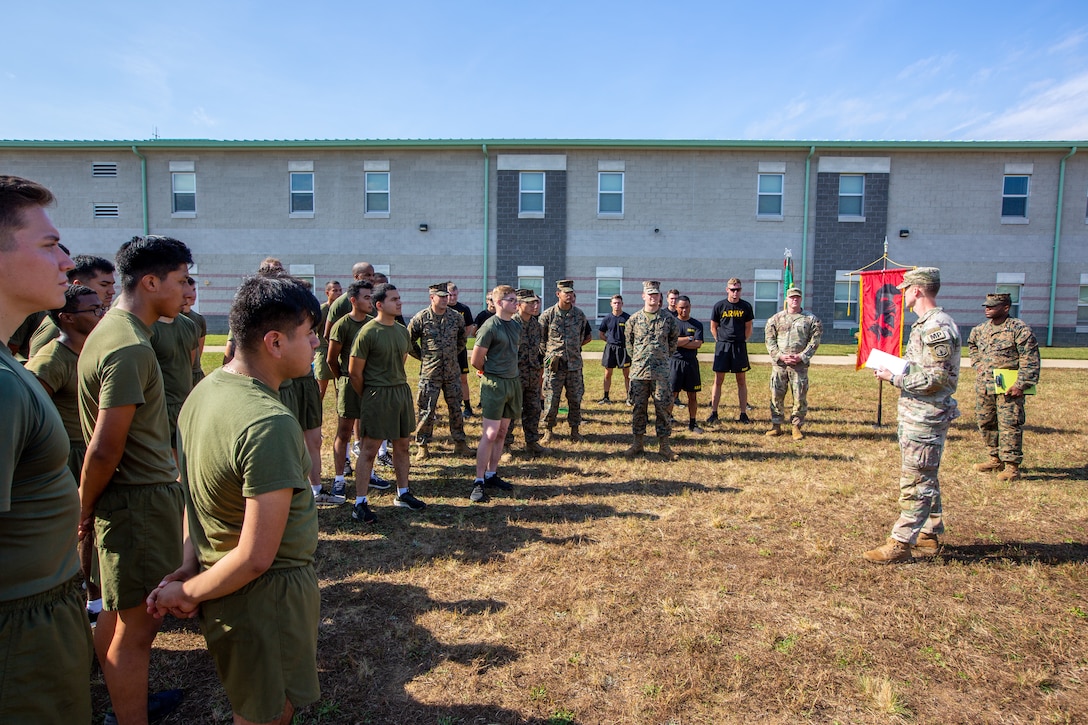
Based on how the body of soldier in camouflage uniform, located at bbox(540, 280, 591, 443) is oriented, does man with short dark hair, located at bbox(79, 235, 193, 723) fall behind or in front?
in front

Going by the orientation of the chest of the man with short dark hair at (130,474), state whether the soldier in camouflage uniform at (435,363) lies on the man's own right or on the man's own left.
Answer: on the man's own left

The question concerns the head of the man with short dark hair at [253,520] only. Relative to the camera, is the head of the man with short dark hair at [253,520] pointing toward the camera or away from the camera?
away from the camera

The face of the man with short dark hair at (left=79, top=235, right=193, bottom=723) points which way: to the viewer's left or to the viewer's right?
to the viewer's right

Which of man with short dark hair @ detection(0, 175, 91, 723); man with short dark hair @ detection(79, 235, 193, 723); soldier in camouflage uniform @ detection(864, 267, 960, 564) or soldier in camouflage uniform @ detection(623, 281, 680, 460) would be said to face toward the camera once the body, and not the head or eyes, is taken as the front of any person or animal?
soldier in camouflage uniform @ detection(623, 281, 680, 460)

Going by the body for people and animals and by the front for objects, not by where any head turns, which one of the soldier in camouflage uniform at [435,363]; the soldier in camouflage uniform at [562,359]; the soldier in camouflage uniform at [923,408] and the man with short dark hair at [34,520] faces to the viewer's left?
the soldier in camouflage uniform at [923,408]

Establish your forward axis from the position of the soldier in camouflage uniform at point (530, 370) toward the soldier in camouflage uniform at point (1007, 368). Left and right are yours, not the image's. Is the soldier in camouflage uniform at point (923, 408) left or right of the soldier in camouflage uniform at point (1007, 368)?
right

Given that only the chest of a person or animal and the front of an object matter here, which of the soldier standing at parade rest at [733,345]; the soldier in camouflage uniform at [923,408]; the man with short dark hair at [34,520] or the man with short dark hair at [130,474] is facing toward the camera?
the soldier standing at parade rest

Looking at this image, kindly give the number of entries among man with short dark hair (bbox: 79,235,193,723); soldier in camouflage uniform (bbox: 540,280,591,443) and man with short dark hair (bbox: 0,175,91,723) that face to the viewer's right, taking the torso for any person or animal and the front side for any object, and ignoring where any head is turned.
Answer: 2

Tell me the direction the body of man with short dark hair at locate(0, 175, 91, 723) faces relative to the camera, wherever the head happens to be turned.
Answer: to the viewer's right

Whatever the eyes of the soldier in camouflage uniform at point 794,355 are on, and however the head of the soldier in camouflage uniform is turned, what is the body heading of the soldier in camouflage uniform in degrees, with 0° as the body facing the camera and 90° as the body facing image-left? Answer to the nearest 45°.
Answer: approximately 0°

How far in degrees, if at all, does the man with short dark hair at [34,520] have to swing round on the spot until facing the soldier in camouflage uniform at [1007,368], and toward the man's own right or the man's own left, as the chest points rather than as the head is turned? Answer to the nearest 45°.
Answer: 0° — they already face them
